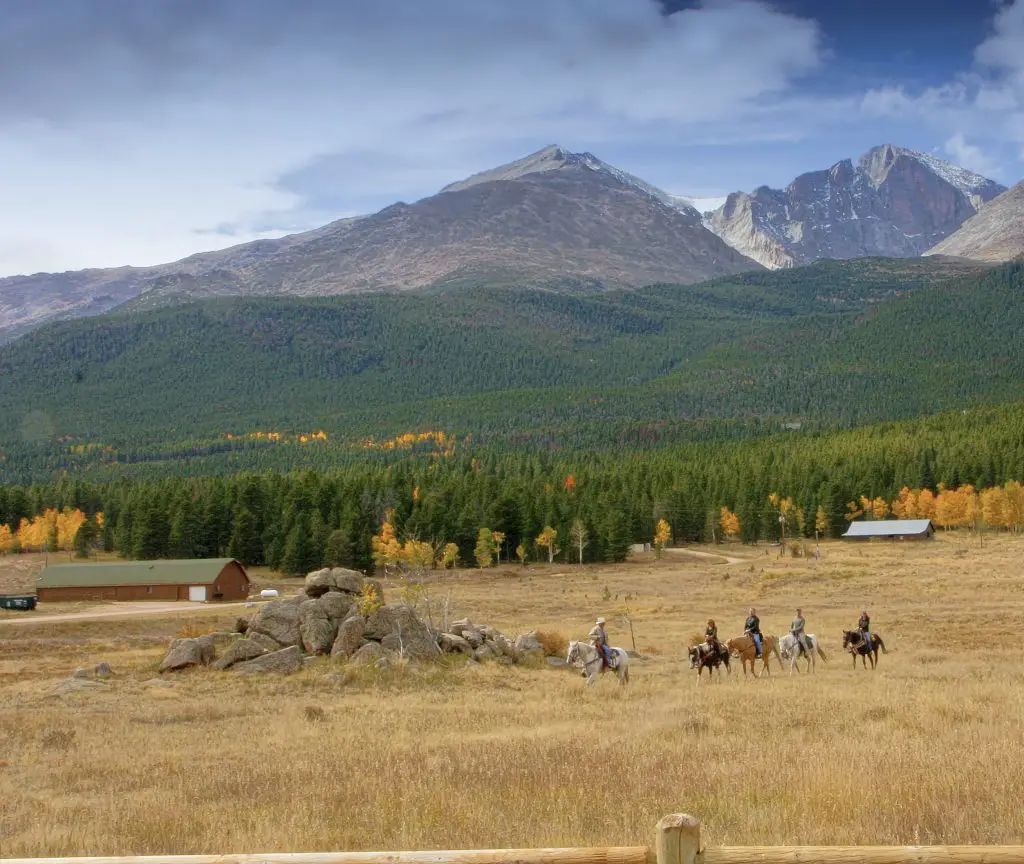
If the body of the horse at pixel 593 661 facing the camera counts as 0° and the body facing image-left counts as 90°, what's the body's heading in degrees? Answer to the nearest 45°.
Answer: approximately 90°

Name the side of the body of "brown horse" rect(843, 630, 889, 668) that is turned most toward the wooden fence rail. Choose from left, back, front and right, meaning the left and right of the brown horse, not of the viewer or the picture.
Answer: left

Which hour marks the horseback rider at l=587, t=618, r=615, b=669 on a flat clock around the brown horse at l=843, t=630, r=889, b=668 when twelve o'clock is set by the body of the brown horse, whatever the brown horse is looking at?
The horseback rider is roughly at 11 o'clock from the brown horse.

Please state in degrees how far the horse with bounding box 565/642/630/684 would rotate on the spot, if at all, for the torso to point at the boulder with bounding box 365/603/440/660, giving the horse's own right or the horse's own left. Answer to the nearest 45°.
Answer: approximately 45° to the horse's own right

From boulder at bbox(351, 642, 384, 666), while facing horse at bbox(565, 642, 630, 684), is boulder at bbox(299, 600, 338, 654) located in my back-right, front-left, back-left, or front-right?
back-left

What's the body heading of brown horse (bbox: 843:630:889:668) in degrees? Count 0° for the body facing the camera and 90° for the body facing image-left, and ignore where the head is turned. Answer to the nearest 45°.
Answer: approximately 90°

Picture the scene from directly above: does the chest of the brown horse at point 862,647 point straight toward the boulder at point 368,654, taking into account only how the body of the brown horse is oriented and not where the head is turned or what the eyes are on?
yes

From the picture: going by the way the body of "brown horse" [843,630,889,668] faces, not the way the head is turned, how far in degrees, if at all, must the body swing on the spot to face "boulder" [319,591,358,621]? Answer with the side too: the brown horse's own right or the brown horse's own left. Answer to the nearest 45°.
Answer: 0° — it already faces it
